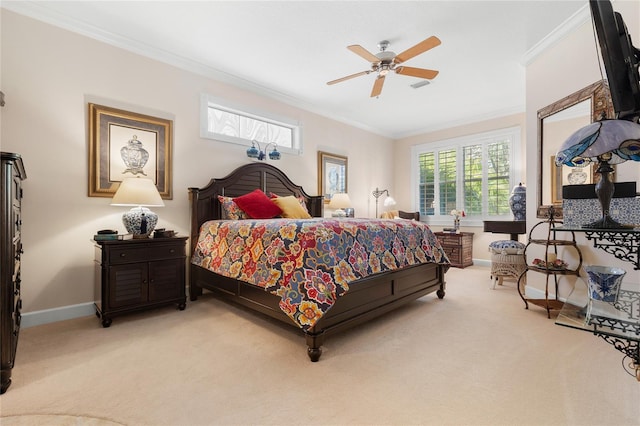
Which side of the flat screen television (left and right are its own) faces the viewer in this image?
left

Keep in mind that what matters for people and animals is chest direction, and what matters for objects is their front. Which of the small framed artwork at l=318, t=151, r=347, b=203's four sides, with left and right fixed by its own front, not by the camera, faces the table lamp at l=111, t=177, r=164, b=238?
right

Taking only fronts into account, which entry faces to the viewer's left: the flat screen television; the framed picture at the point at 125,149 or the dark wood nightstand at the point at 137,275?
the flat screen television

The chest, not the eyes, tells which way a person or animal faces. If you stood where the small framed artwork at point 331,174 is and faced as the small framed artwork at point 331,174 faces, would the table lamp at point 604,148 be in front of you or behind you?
in front

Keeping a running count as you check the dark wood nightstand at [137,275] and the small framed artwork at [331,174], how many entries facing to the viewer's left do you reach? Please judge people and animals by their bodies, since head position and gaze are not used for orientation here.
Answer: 0

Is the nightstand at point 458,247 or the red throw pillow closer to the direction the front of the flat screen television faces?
the red throw pillow

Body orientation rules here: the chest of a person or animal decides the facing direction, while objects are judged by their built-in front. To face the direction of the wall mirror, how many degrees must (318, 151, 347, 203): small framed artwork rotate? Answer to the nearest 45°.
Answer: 0° — it already faces it

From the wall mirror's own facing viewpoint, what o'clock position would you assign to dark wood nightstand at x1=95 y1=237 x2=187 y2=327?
The dark wood nightstand is roughly at 12 o'clock from the wall mirror.

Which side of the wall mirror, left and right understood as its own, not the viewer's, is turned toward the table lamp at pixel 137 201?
front
